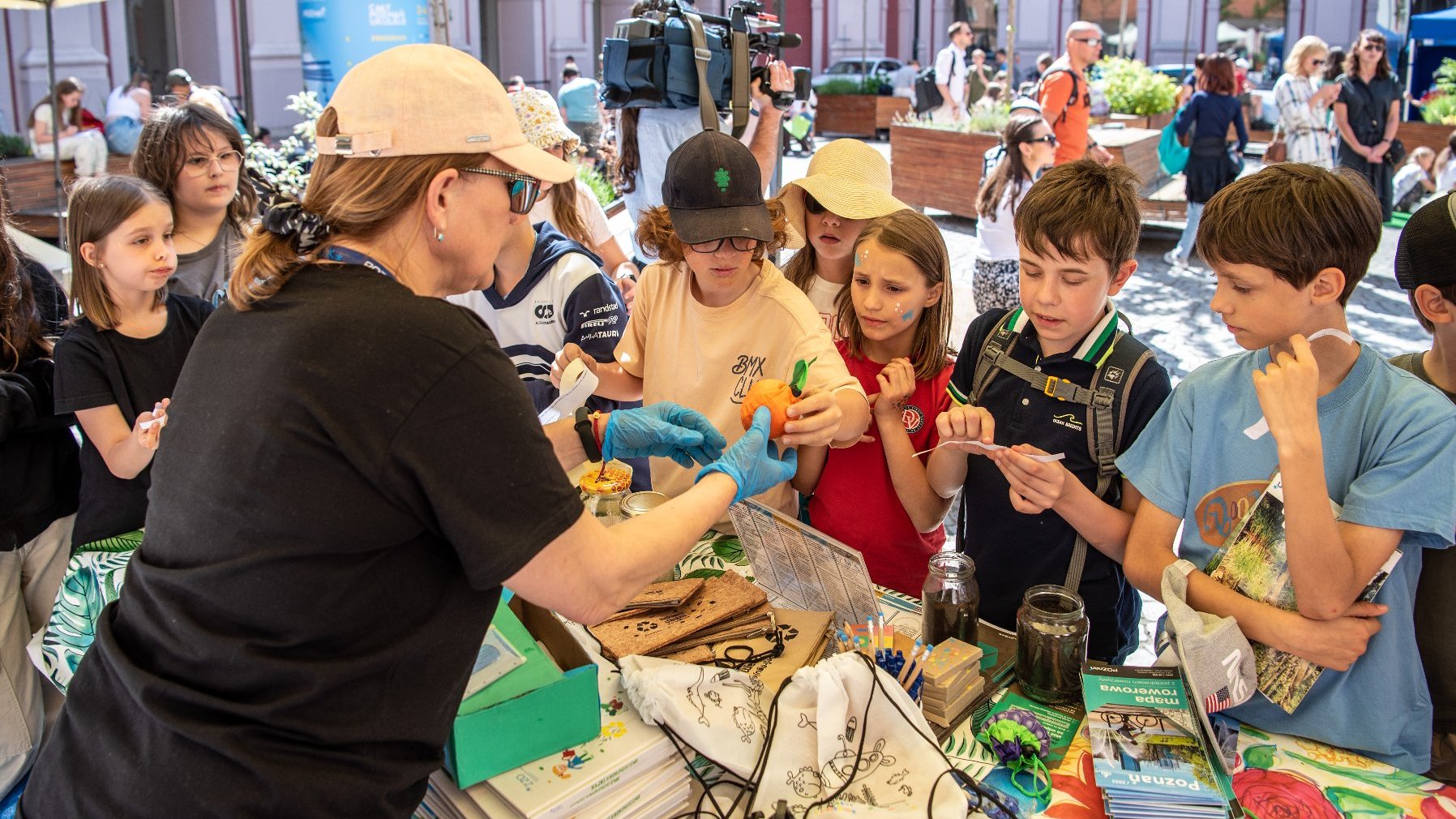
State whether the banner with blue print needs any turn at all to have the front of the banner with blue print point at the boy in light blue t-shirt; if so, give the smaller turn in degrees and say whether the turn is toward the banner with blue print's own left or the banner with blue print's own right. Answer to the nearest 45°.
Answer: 0° — it already faces them

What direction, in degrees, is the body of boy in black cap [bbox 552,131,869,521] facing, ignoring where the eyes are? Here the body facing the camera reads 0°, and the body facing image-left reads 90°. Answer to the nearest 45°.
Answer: approximately 0°

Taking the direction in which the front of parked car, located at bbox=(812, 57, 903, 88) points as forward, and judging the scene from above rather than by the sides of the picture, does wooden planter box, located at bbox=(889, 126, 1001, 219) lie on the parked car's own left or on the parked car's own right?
on the parked car's own left

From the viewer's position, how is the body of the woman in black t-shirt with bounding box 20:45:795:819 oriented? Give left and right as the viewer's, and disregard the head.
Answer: facing away from the viewer and to the right of the viewer

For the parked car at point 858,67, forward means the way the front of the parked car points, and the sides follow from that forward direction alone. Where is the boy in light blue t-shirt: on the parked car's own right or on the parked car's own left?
on the parked car's own left

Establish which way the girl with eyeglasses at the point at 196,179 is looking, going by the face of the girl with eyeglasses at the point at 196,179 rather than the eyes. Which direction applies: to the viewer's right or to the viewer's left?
to the viewer's right

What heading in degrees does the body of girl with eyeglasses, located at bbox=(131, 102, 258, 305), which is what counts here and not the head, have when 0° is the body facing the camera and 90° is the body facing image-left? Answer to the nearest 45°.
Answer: approximately 315°

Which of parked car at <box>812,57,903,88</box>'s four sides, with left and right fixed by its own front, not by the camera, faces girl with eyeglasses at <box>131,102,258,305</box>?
left

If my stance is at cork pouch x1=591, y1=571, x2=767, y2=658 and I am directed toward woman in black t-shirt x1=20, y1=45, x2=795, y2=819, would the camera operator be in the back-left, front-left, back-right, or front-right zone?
back-right

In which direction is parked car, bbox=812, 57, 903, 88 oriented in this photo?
to the viewer's left

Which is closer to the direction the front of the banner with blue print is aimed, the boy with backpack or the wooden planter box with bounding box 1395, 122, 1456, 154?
the boy with backpack
